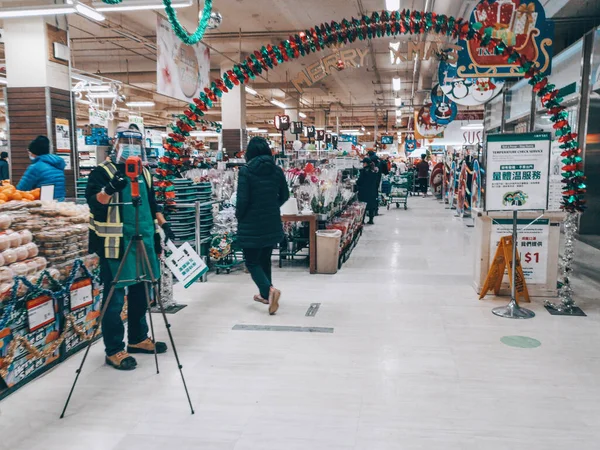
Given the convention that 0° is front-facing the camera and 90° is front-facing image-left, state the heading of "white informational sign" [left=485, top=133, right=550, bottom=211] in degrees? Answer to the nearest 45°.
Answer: approximately 0°

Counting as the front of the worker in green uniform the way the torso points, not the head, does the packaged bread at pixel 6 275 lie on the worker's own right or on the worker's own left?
on the worker's own right

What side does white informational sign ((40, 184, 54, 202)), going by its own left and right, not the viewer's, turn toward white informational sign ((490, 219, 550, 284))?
left

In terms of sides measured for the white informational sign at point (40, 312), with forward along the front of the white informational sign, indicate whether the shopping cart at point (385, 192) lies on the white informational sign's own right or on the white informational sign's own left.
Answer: on the white informational sign's own left

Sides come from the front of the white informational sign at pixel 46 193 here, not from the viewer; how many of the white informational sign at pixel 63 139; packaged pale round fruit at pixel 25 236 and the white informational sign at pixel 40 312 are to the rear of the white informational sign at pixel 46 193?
1

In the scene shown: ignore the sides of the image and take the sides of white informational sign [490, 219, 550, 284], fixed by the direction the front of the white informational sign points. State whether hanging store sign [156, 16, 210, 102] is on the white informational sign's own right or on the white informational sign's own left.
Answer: on the white informational sign's own right

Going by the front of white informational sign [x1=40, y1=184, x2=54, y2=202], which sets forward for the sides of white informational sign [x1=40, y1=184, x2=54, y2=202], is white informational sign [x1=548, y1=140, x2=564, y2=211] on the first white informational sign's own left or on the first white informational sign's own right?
on the first white informational sign's own left
